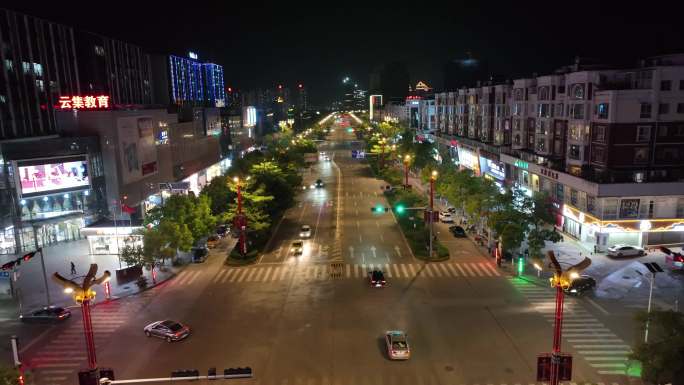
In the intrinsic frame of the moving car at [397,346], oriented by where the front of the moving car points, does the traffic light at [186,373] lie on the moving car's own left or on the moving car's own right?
on the moving car's own left

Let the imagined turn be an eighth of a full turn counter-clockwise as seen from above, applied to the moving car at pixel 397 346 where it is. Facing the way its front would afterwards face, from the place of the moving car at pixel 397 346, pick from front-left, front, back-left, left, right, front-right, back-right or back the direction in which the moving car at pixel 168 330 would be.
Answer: front-left

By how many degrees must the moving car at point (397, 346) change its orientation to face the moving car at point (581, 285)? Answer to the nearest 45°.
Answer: approximately 45° to its right

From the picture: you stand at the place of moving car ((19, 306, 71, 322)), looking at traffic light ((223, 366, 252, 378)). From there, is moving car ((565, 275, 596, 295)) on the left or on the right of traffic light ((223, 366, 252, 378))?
left

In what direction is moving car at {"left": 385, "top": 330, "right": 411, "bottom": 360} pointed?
away from the camera

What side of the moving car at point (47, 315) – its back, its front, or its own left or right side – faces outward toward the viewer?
left

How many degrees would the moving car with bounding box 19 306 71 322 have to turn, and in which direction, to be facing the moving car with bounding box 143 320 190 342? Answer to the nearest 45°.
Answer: approximately 135° to its left

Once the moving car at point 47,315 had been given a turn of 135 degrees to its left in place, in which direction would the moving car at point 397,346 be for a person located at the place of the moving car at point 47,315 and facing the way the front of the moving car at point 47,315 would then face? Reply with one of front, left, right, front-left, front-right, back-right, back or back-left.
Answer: front

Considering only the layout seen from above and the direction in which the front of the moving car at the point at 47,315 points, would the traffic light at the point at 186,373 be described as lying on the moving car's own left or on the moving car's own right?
on the moving car's own left

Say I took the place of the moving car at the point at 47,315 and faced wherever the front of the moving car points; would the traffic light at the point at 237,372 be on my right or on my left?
on my left

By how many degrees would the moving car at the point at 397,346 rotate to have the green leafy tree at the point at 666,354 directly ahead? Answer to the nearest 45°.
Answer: approximately 135° to its right
